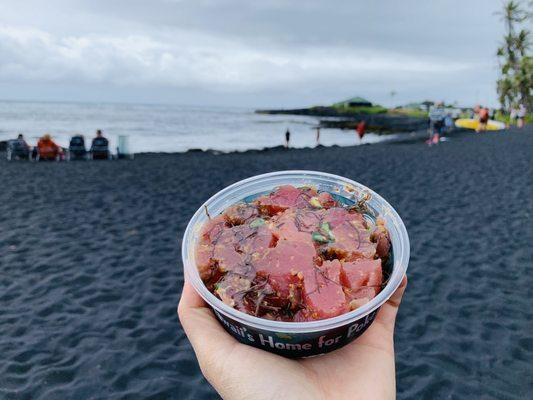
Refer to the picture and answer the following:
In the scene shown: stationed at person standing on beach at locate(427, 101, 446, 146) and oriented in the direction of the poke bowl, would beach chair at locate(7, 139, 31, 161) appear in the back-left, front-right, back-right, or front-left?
front-right

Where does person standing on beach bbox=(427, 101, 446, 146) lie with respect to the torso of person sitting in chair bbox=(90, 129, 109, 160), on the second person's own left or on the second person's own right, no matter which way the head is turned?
on the second person's own right

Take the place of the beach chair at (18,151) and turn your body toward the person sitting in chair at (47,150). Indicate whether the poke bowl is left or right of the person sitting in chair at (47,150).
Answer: right

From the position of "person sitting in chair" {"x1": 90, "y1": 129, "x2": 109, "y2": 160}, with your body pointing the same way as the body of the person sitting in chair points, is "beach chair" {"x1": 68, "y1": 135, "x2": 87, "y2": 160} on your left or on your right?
on your left

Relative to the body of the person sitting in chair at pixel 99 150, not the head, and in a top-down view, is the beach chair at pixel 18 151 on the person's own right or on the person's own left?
on the person's own left

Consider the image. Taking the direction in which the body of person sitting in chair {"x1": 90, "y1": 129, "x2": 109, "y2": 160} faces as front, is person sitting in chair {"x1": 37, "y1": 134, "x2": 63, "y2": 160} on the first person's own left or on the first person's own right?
on the first person's own left

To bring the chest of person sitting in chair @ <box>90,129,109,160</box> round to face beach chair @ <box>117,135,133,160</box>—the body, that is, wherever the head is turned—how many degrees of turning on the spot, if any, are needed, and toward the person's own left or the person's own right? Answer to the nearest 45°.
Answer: approximately 45° to the person's own right

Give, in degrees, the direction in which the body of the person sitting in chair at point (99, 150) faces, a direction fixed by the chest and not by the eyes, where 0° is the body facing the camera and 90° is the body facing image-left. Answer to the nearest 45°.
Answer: approximately 180°

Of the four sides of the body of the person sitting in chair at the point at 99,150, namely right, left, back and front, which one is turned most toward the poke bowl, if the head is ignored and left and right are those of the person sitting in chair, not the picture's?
back
